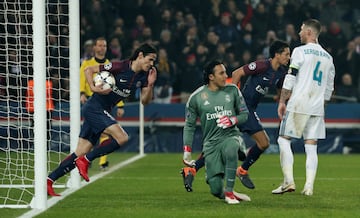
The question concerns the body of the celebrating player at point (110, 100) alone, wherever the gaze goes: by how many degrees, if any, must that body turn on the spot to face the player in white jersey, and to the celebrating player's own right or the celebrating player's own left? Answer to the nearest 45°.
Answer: approximately 45° to the celebrating player's own left

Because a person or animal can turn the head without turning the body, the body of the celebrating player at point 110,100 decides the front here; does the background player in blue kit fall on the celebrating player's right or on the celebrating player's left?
on the celebrating player's left

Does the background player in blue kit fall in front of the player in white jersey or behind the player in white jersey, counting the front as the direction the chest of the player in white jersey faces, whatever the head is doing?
in front

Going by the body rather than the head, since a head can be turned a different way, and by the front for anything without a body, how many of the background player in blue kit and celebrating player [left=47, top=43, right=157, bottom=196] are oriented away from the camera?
0

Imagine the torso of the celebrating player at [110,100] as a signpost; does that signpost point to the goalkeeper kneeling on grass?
yes
